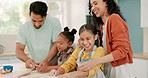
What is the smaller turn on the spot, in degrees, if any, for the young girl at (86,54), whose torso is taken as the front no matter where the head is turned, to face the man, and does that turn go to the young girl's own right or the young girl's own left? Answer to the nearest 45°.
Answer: approximately 90° to the young girl's own right

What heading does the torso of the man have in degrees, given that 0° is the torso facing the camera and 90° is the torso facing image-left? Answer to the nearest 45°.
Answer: approximately 0°

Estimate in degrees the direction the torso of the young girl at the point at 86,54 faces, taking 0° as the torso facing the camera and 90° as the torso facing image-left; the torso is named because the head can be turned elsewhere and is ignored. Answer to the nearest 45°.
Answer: approximately 45°

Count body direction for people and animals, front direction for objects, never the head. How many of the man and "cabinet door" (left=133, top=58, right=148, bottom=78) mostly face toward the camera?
2
